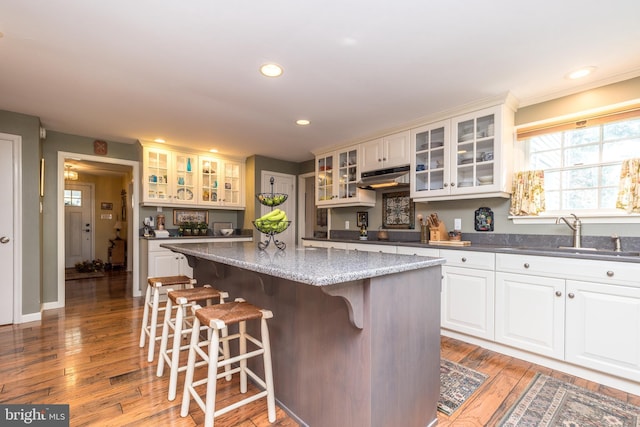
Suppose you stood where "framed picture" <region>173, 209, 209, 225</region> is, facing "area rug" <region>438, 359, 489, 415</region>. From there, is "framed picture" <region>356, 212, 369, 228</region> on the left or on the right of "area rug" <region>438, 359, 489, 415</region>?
left

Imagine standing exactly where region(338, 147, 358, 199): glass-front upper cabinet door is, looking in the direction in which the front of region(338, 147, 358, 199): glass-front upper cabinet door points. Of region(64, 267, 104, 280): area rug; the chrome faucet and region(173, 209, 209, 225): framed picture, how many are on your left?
1

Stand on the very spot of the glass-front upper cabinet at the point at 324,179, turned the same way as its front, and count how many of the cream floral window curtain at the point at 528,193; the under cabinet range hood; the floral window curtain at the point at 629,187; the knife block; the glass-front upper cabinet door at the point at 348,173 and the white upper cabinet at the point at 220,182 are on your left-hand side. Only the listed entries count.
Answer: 5

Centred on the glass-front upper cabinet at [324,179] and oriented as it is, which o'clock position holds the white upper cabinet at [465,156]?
The white upper cabinet is roughly at 9 o'clock from the glass-front upper cabinet.

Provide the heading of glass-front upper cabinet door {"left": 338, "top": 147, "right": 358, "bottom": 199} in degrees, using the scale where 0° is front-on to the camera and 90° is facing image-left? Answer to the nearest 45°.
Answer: approximately 45°

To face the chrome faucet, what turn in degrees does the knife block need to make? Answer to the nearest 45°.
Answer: approximately 135° to its left

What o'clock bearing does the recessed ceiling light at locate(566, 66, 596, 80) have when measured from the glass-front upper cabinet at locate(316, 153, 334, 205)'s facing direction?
The recessed ceiling light is roughly at 9 o'clock from the glass-front upper cabinet.

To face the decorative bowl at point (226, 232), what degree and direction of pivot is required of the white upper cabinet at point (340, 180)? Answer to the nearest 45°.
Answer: approximately 45° to its right

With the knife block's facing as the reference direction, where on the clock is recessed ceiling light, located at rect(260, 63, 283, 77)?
The recessed ceiling light is roughly at 12 o'clock from the knife block.

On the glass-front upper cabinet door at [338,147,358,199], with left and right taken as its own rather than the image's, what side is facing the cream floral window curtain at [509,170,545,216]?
left

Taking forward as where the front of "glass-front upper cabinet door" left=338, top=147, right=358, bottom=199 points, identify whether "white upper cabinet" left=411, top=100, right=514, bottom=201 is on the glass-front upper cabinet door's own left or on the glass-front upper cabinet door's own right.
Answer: on the glass-front upper cabinet door's own left
